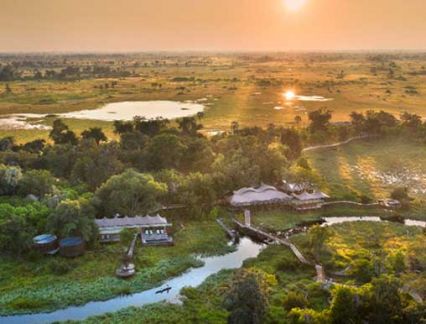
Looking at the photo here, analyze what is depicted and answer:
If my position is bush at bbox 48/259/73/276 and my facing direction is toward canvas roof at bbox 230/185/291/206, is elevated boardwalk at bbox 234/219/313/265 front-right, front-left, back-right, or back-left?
front-right

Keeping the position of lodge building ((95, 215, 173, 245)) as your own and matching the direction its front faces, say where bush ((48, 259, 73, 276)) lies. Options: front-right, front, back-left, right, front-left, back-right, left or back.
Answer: front-right

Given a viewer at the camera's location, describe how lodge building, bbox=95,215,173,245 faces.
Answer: facing the viewer

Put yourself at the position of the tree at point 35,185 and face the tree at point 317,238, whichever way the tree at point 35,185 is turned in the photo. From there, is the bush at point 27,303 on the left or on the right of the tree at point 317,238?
right

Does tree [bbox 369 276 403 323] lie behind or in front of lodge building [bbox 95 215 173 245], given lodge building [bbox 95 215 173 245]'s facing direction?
in front

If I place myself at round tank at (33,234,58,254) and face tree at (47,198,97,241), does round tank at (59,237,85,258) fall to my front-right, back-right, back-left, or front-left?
front-right

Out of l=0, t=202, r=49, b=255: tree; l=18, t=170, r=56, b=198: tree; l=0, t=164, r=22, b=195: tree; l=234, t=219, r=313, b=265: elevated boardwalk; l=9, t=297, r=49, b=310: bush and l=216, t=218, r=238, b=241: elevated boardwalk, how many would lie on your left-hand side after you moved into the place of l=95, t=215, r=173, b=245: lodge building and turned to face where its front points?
2

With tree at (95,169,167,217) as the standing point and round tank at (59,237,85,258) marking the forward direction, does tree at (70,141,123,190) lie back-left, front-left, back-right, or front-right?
back-right

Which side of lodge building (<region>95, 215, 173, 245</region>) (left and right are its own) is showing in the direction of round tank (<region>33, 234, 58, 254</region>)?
right

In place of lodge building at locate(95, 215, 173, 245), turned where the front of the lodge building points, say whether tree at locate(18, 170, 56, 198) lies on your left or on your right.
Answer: on your right

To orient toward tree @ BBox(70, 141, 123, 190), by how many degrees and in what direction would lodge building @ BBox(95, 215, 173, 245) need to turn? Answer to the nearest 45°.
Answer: approximately 180°

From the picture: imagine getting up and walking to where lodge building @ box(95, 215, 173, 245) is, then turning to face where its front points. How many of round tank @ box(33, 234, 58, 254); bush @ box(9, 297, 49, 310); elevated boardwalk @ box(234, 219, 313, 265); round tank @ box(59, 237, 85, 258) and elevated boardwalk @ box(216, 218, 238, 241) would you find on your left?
2

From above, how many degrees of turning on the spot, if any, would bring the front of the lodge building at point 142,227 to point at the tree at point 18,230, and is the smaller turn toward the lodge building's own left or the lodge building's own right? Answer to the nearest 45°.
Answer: approximately 90° to the lodge building's own right

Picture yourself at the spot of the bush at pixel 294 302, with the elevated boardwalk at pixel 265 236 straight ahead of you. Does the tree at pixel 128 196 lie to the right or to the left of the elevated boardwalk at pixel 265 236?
left

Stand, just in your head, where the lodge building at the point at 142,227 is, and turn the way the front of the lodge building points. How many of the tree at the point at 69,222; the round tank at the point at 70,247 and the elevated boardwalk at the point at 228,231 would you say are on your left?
1

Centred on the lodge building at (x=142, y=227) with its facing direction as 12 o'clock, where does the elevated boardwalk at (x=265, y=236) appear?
The elevated boardwalk is roughly at 9 o'clock from the lodge building.

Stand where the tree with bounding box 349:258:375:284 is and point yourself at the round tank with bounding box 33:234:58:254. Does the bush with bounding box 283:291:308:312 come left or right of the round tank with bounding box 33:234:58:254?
left

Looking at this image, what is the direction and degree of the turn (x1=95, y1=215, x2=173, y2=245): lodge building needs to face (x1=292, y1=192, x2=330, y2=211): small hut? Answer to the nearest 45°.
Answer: approximately 90° to its left

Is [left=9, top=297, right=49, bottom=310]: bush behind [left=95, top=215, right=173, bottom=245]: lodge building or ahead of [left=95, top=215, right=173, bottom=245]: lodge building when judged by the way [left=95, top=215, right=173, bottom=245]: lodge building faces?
ahead
